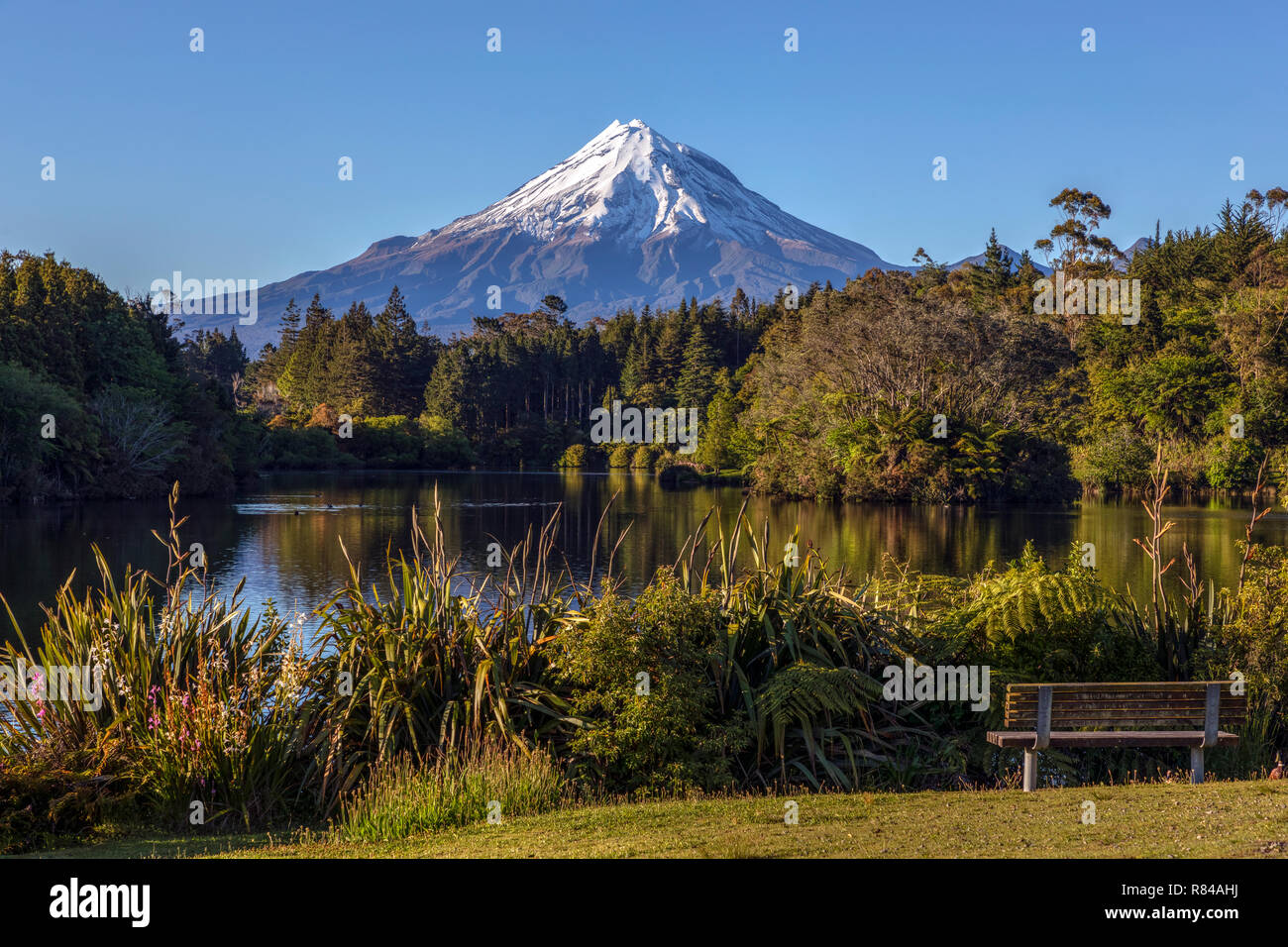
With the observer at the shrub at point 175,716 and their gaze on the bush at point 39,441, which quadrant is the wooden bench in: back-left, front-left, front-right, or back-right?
back-right

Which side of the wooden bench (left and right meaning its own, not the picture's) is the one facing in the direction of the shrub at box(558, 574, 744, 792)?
left

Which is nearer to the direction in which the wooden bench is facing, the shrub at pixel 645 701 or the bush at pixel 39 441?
the bush

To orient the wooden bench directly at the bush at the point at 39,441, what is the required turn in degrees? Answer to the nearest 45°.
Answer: approximately 45° to its left

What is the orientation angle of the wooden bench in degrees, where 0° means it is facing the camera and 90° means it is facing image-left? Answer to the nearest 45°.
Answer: approximately 180°

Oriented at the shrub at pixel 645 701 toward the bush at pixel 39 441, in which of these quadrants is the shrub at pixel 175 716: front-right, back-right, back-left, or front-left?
front-left

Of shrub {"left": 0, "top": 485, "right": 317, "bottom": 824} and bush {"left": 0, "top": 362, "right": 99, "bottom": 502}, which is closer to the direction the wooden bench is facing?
the bush

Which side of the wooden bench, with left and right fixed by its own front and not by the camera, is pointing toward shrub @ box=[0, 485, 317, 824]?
left
